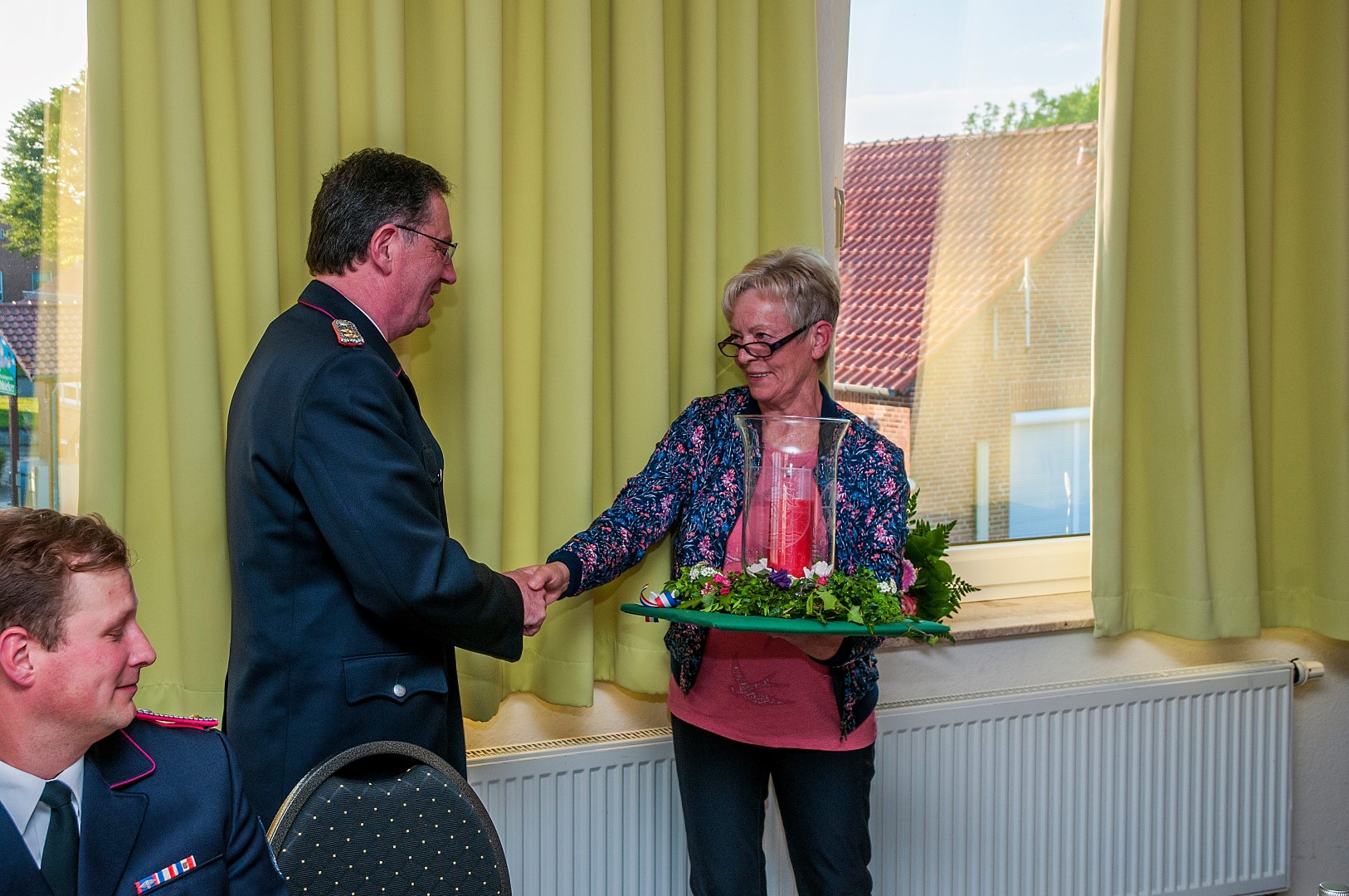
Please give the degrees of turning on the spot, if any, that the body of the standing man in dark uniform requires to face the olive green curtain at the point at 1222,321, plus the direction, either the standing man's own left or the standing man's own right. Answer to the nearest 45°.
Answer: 0° — they already face it

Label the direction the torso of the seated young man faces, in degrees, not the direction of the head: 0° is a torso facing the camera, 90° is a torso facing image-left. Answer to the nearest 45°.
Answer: approximately 0°

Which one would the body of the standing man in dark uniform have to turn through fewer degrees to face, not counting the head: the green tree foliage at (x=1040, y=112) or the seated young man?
the green tree foliage

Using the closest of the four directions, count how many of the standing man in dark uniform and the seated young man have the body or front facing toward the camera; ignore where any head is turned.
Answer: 1

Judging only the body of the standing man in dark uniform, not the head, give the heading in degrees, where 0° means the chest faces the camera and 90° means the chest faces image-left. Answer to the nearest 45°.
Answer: approximately 270°

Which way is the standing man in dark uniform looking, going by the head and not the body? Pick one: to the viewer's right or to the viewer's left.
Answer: to the viewer's right

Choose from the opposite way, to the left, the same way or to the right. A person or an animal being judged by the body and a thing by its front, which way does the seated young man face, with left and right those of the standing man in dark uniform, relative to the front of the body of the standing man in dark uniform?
to the right

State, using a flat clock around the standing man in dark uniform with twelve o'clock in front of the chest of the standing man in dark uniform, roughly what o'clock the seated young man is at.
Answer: The seated young man is roughly at 4 o'clock from the standing man in dark uniform.

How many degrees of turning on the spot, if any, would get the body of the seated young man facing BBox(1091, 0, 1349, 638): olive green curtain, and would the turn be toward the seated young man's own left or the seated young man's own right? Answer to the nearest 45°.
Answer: approximately 90° to the seated young man's own left
